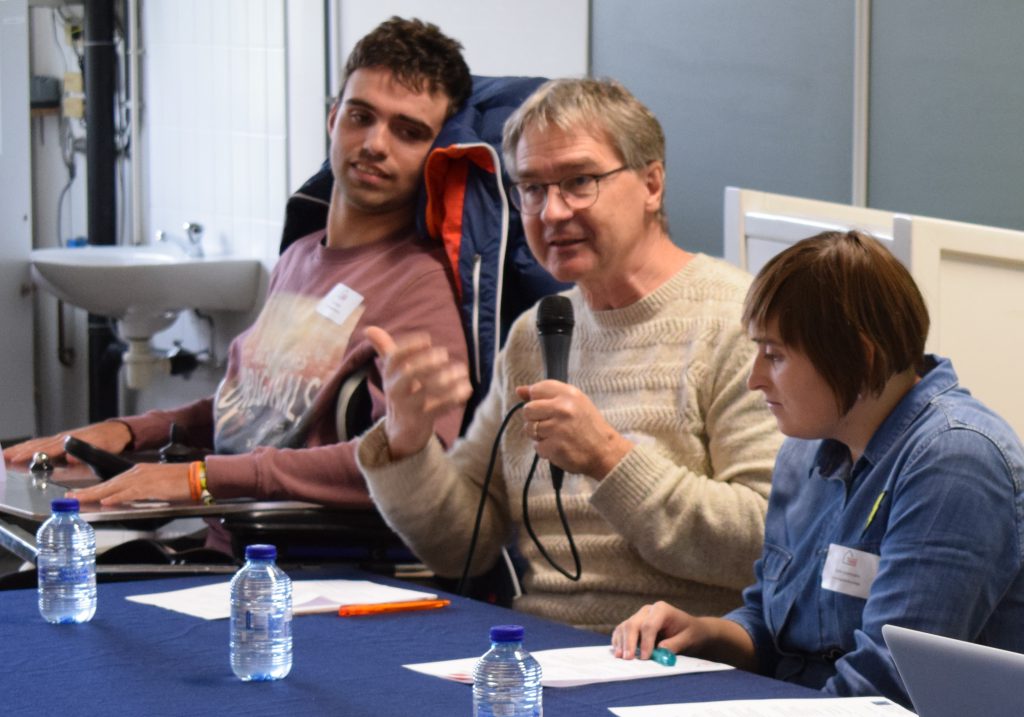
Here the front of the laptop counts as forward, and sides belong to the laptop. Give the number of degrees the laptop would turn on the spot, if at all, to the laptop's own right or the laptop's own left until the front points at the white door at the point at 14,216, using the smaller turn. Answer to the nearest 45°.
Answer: approximately 90° to the laptop's own left

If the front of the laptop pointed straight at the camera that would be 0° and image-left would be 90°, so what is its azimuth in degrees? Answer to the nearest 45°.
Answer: approximately 225°

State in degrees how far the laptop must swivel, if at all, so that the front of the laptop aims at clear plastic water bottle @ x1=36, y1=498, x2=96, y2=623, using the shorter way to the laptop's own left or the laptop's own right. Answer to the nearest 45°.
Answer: approximately 90° to the laptop's own left

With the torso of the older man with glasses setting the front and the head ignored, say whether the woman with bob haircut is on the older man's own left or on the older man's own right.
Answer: on the older man's own left

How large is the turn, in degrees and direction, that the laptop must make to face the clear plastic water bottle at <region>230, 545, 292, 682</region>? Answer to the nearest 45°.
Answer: approximately 90° to its left

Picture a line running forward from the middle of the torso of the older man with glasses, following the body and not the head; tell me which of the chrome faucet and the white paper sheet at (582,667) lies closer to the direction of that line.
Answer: the white paper sheet

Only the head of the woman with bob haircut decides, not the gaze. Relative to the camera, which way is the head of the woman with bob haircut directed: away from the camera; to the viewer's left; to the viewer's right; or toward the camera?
to the viewer's left

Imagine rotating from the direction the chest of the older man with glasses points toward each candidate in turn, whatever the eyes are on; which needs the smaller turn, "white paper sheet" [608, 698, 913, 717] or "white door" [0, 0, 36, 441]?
the white paper sheet

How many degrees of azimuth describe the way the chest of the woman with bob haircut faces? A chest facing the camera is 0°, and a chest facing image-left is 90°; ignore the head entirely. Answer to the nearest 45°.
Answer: approximately 45°
